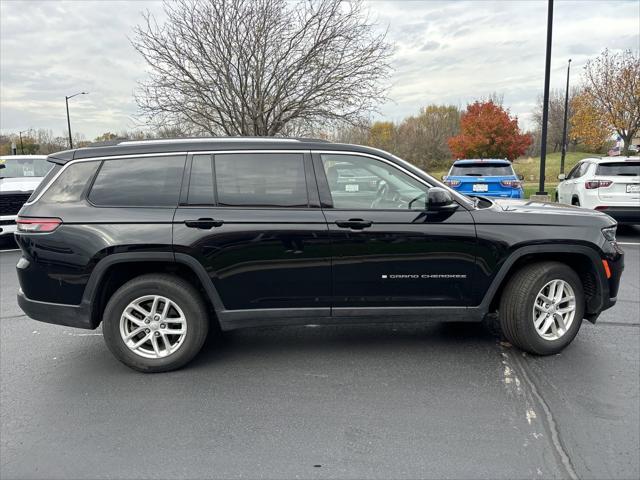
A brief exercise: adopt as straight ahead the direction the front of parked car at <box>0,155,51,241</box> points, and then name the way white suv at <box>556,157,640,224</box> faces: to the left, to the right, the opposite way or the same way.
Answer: the opposite way

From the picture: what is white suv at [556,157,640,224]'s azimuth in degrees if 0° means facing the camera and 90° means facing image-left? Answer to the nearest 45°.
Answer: approximately 135°

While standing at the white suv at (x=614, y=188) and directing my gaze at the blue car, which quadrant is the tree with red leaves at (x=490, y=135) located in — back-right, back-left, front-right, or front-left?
front-right

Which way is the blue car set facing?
away from the camera

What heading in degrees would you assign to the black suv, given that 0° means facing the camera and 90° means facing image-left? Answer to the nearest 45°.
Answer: approximately 270°

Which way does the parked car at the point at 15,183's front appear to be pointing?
toward the camera

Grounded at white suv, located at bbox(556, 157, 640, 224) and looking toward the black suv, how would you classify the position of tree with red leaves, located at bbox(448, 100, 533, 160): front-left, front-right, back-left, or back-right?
back-right

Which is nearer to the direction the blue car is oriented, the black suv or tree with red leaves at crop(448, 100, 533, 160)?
the tree with red leaves

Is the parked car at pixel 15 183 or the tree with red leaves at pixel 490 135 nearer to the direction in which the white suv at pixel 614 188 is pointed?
the tree with red leaves

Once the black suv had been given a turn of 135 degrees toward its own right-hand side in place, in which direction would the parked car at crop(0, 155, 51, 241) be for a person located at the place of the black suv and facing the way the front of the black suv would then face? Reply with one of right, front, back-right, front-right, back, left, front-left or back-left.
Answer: right

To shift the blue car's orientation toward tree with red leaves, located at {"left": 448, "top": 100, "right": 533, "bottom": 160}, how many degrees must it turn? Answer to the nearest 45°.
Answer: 0° — it already faces it

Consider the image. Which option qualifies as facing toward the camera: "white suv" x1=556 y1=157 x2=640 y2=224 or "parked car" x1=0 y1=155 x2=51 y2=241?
the parked car

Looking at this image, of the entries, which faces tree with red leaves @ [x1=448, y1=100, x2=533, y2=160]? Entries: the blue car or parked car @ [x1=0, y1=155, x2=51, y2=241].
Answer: the blue car

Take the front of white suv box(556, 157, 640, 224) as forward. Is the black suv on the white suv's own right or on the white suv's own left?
on the white suv's own left

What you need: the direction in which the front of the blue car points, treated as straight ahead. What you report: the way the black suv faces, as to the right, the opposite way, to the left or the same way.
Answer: to the right

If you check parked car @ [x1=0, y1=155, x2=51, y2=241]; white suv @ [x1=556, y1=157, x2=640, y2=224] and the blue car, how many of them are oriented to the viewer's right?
0
